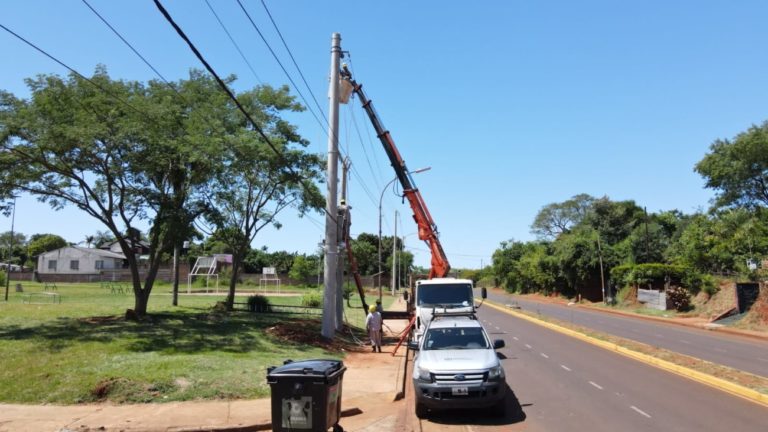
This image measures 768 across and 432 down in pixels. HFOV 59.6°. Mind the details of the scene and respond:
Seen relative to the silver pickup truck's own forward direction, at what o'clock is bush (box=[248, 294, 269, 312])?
The bush is roughly at 5 o'clock from the silver pickup truck.

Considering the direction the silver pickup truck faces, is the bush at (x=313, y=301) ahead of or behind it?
behind

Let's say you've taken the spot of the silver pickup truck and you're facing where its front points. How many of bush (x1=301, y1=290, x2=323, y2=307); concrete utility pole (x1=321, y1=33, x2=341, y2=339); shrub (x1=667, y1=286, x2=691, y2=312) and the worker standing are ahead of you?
0

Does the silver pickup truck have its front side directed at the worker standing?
no

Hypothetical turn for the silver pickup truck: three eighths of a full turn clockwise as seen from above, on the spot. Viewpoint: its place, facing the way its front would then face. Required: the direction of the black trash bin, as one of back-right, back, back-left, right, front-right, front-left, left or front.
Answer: left

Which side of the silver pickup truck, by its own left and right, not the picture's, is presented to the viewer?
front

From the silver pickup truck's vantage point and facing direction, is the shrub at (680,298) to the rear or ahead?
to the rear

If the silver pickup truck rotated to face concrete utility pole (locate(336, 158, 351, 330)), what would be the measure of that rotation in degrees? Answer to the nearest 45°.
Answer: approximately 180°

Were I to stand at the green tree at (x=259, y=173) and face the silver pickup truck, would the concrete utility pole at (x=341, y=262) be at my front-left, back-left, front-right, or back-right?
front-left

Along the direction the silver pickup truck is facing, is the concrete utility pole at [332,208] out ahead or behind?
behind

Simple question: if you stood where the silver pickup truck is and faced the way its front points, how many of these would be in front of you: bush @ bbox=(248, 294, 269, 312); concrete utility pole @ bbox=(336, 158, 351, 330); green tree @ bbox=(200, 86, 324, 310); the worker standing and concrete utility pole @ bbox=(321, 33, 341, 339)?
0
